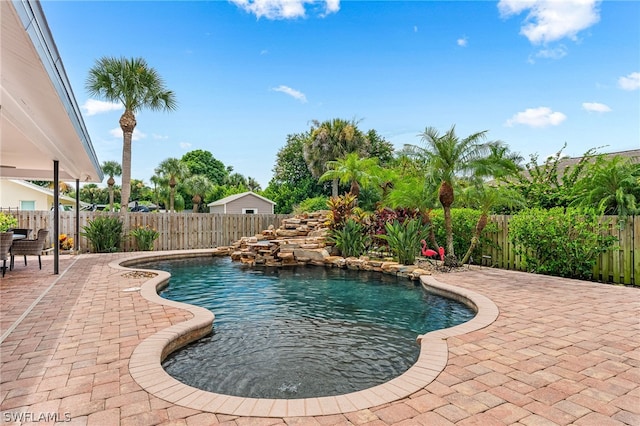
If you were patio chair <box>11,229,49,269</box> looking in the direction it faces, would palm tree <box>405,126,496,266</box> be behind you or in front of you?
behind

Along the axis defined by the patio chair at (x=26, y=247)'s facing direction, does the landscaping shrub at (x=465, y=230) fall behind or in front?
behind

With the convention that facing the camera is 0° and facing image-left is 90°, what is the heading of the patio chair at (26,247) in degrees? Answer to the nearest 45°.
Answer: approximately 90°

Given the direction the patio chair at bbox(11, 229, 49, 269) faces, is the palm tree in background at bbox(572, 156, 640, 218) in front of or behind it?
behind

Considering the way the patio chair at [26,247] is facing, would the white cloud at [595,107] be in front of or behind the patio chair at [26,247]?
behind

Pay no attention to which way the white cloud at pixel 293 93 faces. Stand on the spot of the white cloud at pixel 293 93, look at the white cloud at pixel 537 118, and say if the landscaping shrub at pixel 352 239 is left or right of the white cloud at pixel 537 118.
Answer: right
